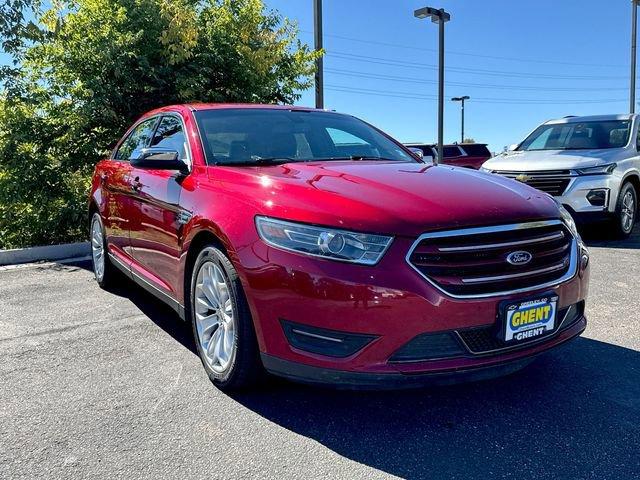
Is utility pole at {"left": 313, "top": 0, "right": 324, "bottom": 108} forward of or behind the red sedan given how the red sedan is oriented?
behind

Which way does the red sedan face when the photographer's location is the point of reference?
facing the viewer and to the right of the viewer

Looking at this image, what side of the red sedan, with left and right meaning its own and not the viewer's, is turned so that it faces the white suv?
left

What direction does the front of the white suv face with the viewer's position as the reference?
facing the viewer and to the left of the viewer

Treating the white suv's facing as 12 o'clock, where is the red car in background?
The red car in background is roughly at 4 o'clock from the white suv.

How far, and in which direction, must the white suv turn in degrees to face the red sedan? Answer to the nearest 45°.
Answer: approximately 45° to its left

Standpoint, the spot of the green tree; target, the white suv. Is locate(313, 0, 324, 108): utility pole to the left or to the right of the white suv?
left

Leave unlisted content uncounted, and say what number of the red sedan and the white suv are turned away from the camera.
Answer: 0

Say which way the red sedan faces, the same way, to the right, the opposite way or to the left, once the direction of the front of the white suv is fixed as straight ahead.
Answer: to the left

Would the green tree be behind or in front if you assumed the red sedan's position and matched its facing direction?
behind
